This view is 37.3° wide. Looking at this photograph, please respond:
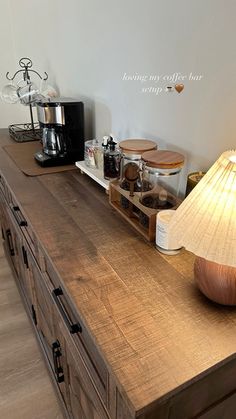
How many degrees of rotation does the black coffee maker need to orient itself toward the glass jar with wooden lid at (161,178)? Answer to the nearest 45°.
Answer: approximately 90° to its left

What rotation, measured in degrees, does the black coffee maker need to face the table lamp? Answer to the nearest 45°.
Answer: approximately 45° to its left

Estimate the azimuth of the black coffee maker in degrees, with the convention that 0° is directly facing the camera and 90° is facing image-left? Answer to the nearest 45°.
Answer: approximately 45°

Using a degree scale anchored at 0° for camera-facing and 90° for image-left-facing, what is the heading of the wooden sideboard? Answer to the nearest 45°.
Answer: approximately 45°
